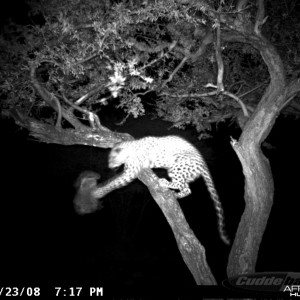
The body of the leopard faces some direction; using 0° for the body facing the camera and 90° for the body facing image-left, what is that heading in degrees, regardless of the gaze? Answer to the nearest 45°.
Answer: approximately 90°
